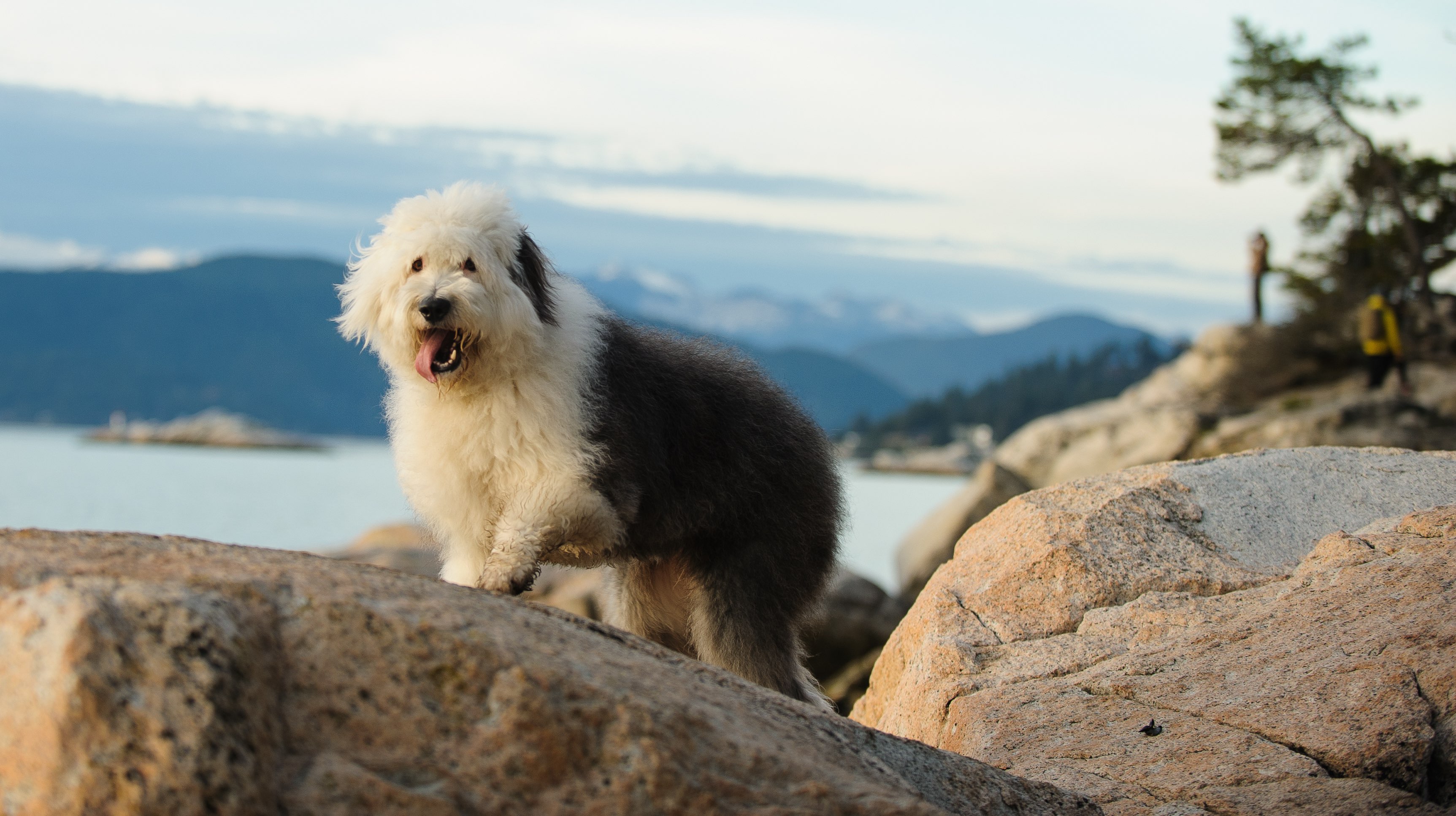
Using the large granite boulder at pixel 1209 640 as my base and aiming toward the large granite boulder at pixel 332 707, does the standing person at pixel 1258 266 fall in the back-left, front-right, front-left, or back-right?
back-right

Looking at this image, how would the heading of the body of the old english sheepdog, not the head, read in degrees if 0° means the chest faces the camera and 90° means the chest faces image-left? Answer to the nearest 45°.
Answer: approximately 45°

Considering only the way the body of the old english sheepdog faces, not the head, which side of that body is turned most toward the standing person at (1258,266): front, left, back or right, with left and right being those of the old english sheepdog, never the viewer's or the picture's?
back

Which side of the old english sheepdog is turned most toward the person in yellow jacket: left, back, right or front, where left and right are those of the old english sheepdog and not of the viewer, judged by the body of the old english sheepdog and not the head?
back
